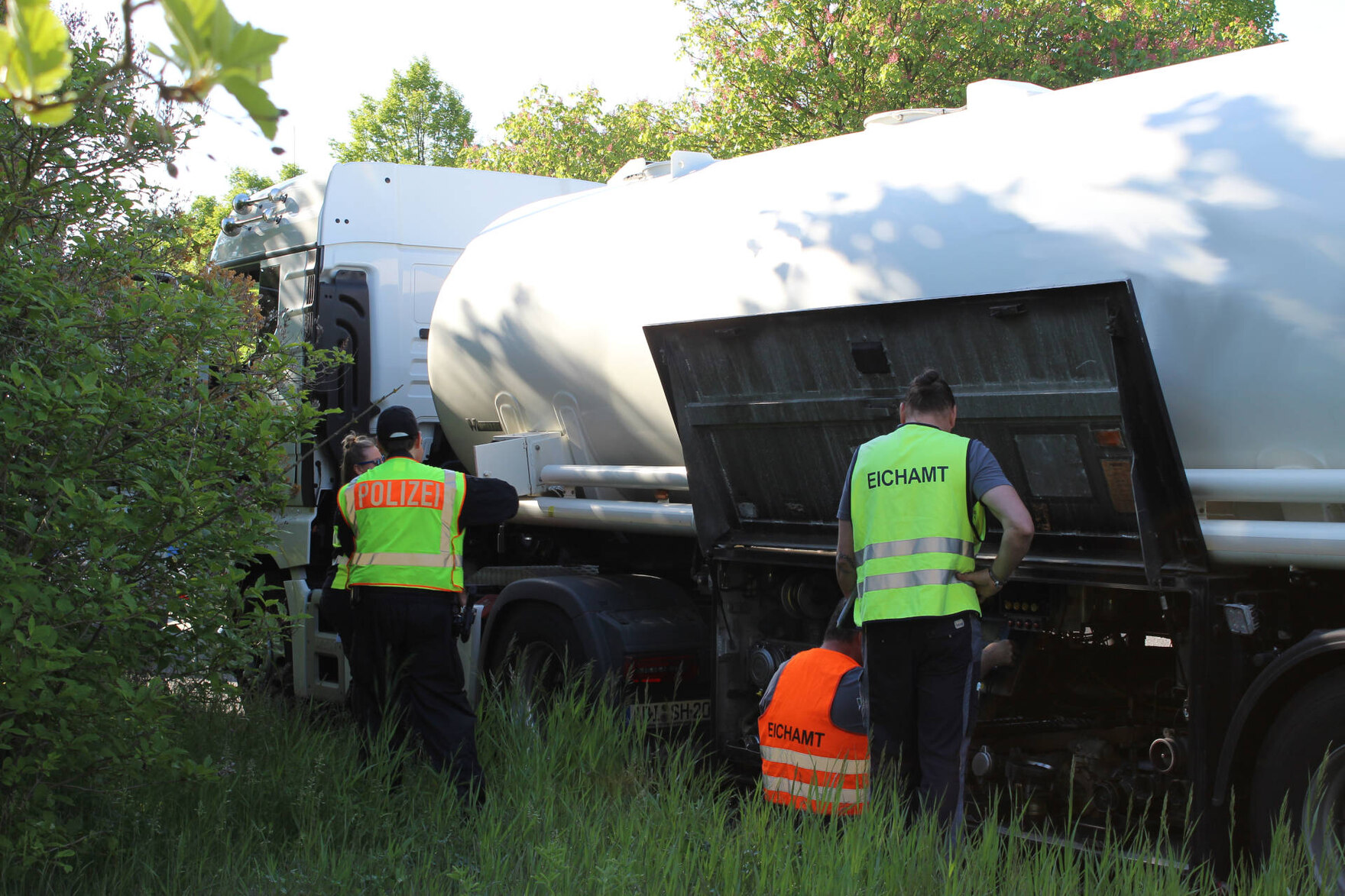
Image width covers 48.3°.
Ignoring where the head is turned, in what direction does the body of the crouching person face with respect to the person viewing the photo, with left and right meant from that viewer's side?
facing away from the viewer and to the right of the viewer

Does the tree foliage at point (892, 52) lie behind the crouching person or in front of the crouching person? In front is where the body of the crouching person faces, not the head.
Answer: in front

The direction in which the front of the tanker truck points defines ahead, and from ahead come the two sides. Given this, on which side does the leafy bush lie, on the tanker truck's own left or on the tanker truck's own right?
on the tanker truck's own left

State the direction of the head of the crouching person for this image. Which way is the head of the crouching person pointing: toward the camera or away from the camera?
away from the camera

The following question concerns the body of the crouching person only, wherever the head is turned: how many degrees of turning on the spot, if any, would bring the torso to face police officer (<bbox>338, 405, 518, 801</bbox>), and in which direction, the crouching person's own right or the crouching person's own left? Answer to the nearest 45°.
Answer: approximately 90° to the crouching person's own left

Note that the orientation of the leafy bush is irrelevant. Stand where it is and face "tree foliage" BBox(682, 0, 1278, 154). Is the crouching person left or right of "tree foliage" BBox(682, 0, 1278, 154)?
right

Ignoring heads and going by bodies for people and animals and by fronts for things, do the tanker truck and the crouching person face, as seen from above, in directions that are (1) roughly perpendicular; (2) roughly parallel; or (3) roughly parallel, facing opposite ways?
roughly perpendicular

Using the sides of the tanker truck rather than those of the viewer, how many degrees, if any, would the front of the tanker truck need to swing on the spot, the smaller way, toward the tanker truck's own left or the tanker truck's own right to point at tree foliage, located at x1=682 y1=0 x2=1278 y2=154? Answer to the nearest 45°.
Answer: approximately 45° to the tanker truck's own right

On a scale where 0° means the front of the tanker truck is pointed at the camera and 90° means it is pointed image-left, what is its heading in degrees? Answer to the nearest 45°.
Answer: approximately 135°

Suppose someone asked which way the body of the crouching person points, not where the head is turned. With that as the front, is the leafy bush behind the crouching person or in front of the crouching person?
behind
